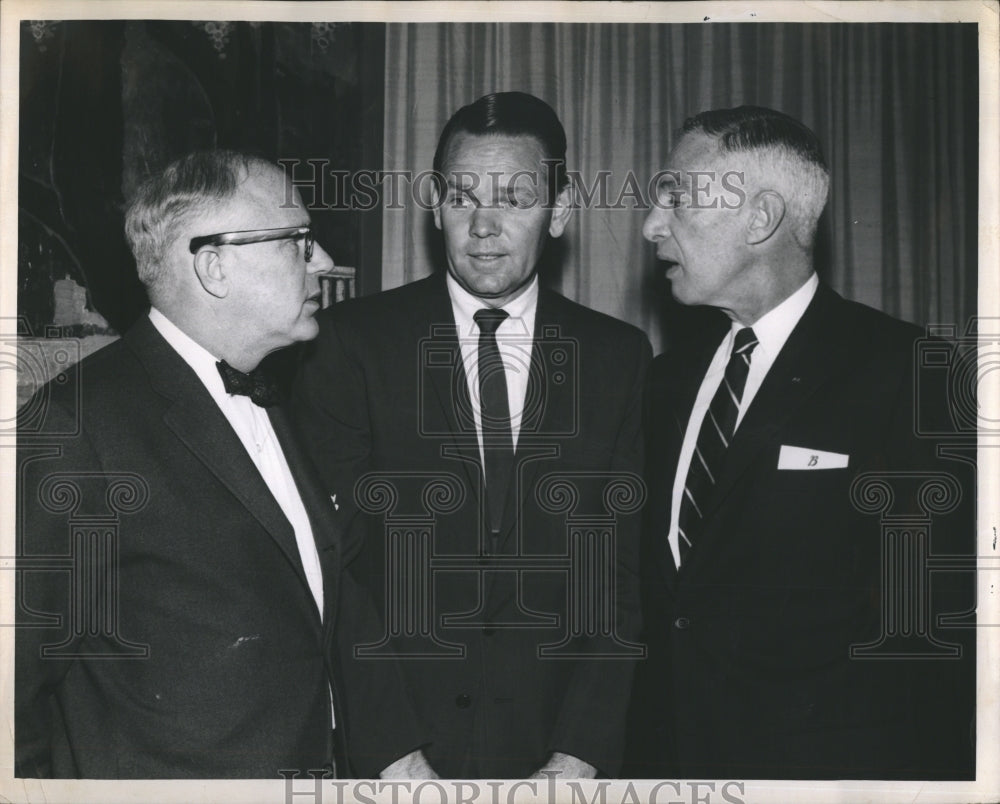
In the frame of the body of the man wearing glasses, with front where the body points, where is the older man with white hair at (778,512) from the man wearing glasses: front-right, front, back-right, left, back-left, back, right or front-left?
front-left

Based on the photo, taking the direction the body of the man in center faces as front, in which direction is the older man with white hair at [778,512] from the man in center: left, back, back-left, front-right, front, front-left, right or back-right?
left

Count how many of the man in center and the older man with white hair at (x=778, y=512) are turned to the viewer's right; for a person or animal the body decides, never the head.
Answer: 0

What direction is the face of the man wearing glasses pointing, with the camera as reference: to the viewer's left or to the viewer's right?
to the viewer's right

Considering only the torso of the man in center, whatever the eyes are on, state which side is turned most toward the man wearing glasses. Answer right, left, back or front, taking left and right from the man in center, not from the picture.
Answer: right

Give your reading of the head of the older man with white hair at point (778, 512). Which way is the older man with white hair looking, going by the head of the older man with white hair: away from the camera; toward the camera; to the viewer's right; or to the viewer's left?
to the viewer's left

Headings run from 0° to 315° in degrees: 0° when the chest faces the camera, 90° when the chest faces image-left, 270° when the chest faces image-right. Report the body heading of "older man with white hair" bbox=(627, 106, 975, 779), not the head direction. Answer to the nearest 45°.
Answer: approximately 45°

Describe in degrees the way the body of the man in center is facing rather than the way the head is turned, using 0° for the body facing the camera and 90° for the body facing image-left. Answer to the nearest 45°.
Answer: approximately 0°

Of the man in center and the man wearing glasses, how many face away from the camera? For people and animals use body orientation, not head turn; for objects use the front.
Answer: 0

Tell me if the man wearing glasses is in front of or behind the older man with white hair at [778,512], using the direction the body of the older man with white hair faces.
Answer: in front
